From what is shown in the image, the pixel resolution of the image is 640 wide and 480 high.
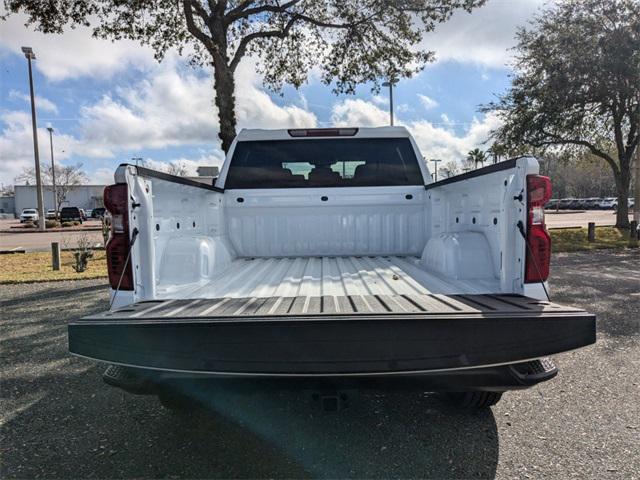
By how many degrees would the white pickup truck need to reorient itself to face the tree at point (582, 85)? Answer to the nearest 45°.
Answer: approximately 45° to its right

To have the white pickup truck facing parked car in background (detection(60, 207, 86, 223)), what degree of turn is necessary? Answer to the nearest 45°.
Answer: approximately 45° to its left

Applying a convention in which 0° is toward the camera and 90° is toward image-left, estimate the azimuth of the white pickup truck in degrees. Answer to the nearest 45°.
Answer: approximately 180°
